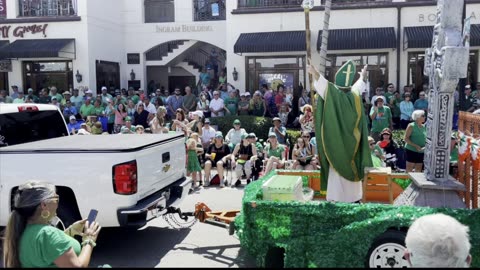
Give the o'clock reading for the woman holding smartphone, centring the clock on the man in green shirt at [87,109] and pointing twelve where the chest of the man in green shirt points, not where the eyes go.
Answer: The woman holding smartphone is roughly at 12 o'clock from the man in green shirt.

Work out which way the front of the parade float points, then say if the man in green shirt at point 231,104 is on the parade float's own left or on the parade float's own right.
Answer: on the parade float's own right

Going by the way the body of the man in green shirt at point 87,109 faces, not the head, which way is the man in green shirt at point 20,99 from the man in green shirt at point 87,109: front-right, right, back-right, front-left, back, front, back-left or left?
back-right

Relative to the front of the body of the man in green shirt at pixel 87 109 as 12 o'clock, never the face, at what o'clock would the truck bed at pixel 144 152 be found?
The truck bed is roughly at 12 o'clock from the man in green shirt.

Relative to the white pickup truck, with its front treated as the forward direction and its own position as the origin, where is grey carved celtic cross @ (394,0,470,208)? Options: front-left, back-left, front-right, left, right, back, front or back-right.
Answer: back-right

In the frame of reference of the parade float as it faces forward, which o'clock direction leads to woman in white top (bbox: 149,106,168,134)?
The woman in white top is roughly at 2 o'clock from the parade float.

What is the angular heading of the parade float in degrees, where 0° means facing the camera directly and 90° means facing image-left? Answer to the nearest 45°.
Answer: approximately 90°

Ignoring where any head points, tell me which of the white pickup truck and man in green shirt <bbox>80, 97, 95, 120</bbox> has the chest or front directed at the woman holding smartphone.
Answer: the man in green shirt

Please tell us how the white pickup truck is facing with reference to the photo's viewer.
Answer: facing away from the viewer and to the left of the viewer

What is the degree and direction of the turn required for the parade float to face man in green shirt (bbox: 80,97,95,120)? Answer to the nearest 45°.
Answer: approximately 45° to its right
